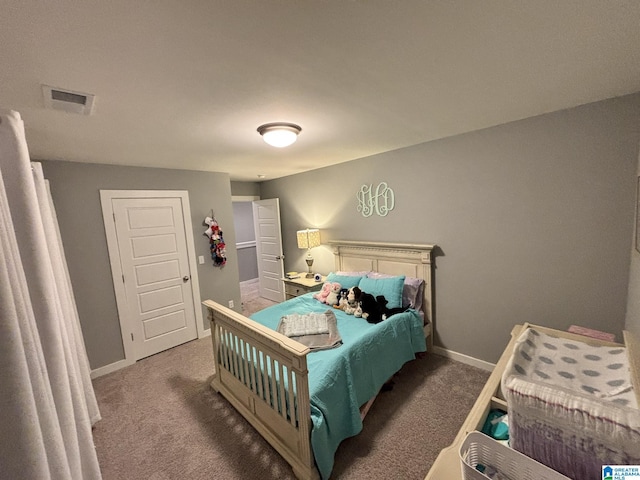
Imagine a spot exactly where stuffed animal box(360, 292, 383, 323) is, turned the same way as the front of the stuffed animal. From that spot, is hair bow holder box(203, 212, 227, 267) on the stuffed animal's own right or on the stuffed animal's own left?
on the stuffed animal's own right

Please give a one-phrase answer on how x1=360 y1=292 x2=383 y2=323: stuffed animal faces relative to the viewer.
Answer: facing the viewer and to the left of the viewer

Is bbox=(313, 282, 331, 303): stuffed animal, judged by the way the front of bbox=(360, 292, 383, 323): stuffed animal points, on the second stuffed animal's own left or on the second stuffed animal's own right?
on the second stuffed animal's own right

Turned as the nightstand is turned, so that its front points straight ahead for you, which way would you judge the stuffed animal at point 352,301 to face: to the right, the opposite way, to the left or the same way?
the same way

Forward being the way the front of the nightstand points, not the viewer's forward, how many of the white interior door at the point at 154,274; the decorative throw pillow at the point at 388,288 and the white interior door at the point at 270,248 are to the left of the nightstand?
1

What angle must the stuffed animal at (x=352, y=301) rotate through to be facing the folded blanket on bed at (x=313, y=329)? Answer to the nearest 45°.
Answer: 0° — it already faces it

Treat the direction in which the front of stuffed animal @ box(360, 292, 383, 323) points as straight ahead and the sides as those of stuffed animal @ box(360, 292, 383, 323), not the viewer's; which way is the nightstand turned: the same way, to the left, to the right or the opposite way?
the same way

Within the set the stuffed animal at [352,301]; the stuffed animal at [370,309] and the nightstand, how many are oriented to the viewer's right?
0

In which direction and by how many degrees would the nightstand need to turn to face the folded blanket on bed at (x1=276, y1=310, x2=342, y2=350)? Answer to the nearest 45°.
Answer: approximately 45° to its left

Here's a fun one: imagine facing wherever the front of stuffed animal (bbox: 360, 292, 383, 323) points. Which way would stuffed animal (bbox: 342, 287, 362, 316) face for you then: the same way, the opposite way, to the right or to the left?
the same way
